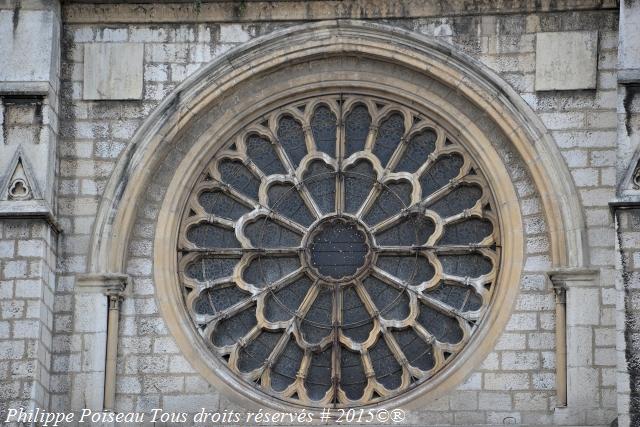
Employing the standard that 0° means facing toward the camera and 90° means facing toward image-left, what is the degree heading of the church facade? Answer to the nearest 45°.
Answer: approximately 0°
